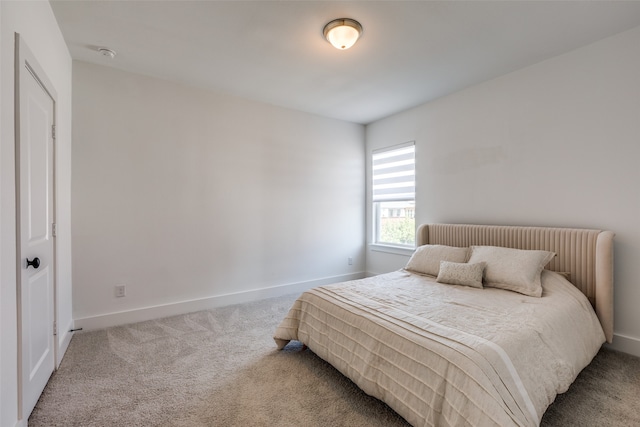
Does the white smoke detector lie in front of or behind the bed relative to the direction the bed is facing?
in front

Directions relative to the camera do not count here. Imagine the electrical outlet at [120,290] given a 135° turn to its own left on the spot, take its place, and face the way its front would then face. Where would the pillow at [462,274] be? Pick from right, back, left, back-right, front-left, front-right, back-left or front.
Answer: right

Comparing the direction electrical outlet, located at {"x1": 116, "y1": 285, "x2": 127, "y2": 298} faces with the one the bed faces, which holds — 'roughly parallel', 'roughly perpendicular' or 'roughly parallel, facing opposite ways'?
roughly perpendicular

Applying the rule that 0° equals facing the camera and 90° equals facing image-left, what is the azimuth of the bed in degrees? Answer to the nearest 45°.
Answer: approximately 45°

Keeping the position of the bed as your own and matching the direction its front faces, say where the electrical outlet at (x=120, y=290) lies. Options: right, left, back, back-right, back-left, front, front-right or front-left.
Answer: front-right

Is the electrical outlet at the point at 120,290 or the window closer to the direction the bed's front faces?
the electrical outlet

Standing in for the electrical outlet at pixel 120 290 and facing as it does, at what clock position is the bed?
The bed is roughly at 11 o'clock from the electrical outlet.

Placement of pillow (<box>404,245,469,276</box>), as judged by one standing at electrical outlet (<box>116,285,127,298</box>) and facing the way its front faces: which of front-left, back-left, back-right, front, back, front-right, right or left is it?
front-left

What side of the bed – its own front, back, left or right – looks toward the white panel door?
front

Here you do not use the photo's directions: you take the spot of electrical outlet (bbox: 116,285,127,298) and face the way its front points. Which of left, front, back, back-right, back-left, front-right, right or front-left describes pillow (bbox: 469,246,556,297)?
front-left

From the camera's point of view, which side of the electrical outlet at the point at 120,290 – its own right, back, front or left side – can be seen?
front

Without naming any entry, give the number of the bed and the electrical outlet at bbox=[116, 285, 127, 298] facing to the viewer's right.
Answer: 0
